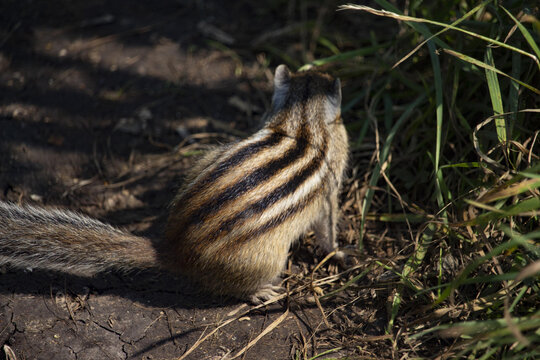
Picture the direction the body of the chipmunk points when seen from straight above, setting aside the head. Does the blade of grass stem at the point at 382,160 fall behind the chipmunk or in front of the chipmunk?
in front

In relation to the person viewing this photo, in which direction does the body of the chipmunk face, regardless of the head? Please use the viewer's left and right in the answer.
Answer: facing away from the viewer and to the right of the viewer

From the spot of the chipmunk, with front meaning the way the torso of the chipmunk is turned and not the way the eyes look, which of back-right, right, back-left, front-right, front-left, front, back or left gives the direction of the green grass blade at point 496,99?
front-right
